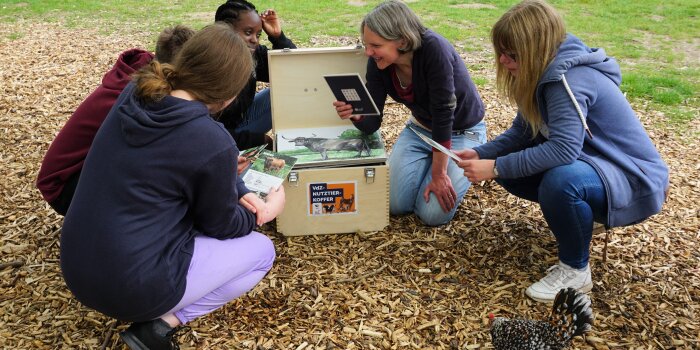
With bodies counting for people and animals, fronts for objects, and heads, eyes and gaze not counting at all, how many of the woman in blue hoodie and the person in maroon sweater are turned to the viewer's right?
1

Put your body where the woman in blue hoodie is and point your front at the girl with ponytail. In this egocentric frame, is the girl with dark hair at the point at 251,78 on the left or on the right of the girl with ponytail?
right

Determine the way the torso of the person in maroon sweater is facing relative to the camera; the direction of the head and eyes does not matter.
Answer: to the viewer's right

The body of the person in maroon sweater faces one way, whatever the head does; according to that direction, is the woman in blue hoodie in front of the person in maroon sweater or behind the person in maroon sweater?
in front

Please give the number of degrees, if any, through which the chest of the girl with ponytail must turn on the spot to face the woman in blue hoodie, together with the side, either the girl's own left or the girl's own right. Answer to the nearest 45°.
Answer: approximately 45° to the girl's own right

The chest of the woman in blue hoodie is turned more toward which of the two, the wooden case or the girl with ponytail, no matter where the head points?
the wooden case

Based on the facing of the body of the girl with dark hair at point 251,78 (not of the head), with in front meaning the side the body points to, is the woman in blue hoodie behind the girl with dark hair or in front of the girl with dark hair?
in front

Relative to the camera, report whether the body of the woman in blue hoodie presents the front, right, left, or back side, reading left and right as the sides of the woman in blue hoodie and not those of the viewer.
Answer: left

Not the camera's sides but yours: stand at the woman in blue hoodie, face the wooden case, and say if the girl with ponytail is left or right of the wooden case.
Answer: left

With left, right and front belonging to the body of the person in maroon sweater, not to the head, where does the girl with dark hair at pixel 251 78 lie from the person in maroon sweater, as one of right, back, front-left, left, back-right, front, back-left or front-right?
front-left

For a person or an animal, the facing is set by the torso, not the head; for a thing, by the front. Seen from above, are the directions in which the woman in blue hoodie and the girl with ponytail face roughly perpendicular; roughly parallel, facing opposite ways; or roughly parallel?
roughly perpendicular

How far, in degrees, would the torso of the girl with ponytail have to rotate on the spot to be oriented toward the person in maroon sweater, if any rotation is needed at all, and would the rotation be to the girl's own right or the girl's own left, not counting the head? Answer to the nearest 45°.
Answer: approximately 45° to the girl's own left

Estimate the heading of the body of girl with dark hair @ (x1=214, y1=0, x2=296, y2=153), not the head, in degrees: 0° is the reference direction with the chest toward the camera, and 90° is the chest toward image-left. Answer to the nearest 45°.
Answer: approximately 315°

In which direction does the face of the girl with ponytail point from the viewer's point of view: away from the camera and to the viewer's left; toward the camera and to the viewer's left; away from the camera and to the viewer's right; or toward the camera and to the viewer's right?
away from the camera and to the viewer's right

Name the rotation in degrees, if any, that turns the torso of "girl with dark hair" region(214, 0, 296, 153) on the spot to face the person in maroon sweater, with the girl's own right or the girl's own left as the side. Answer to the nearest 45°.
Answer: approximately 90° to the girl's own right

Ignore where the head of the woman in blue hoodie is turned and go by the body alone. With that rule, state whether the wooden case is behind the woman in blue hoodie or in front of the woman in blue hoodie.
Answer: in front
